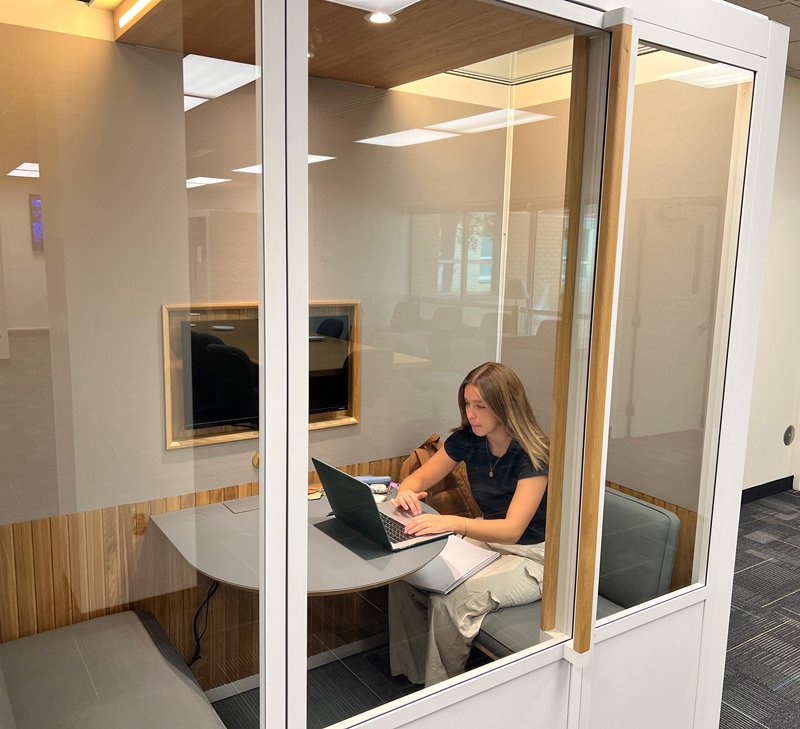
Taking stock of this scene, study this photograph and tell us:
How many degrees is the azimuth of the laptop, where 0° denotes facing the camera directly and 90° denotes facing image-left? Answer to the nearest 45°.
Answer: approximately 225°

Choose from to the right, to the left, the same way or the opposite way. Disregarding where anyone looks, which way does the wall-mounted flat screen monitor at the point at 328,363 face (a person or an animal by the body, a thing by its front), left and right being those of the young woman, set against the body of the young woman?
to the left

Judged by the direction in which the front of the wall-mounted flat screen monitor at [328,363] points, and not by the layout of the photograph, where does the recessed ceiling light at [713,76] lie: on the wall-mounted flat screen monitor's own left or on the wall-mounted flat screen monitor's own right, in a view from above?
on the wall-mounted flat screen monitor's own left

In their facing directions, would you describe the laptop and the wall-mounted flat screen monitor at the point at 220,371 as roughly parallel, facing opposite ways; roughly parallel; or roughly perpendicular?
roughly perpendicular

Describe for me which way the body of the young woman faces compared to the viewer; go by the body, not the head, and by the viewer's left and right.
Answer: facing the viewer and to the left of the viewer

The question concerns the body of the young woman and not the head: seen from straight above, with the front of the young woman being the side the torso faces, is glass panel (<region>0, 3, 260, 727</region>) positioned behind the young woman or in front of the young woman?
in front
